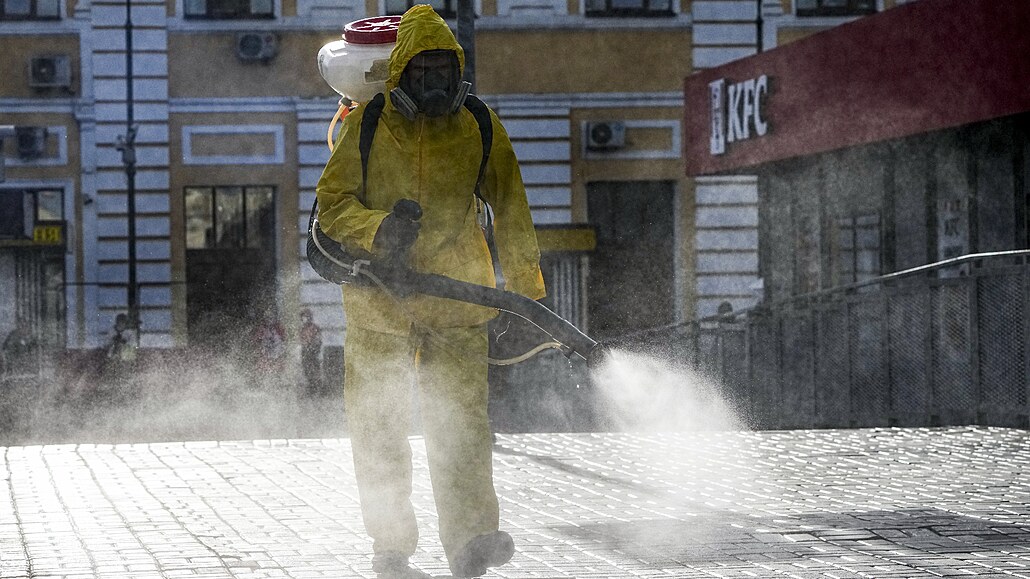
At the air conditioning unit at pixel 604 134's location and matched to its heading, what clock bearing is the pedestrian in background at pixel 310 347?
The pedestrian in background is roughly at 2 o'clock from the air conditioning unit.

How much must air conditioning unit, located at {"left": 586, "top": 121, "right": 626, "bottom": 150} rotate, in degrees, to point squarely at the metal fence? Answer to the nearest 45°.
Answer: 0° — it already faces it

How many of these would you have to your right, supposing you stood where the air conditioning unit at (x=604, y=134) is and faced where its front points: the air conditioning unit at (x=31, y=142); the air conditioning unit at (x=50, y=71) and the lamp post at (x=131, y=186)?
3

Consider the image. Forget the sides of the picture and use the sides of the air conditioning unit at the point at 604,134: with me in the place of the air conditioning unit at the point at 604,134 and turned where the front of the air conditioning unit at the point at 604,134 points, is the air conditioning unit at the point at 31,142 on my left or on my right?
on my right

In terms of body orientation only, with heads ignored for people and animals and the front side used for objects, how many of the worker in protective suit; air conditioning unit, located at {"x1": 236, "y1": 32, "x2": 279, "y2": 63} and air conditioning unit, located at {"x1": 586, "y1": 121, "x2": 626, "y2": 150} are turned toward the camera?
3

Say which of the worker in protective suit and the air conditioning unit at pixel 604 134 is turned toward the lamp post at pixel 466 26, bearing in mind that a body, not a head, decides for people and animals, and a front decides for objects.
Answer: the air conditioning unit

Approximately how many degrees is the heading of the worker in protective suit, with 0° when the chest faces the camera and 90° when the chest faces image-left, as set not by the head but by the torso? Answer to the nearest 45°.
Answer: approximately 0°
